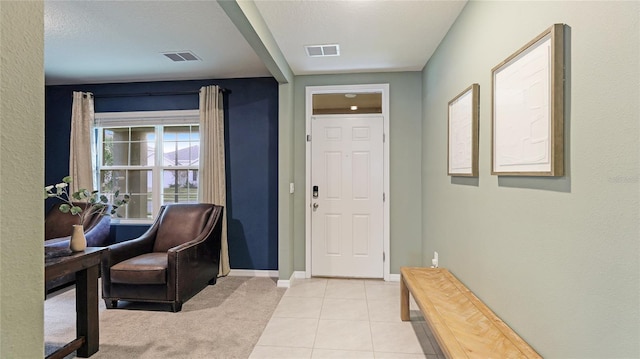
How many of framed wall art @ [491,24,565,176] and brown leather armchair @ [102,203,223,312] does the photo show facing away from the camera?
0

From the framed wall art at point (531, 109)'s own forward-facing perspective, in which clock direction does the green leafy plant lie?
The green leafy plant is roughly at 1 o'clock from the framed wall art.

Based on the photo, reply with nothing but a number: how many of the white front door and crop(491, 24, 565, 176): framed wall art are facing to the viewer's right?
0

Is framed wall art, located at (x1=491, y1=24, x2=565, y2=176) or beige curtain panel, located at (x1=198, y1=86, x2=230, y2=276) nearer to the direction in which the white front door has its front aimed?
the framed wall art

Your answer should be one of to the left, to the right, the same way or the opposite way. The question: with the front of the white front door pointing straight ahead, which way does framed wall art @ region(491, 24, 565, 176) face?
to the right

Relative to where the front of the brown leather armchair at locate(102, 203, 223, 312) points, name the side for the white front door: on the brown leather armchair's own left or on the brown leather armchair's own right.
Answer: on the brown leather armchair's own left

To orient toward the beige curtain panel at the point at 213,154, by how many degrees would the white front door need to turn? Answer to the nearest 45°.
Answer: approximately 90° to its right

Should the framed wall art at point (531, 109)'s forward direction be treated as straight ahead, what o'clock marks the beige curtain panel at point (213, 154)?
The beige curtain panel is roughly at 2 o'clock from the framed wall art.

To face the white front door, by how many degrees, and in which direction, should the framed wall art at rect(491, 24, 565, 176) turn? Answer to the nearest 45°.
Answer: approximately 90° to its right

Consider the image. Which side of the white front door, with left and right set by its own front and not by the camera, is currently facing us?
front

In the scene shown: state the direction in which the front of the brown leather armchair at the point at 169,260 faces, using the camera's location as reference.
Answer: facing the viewer and to the left of the viewer

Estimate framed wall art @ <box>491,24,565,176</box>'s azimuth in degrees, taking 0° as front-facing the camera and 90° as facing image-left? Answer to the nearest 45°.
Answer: approximately 45°

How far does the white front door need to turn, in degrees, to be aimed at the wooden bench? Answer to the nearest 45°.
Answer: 0° — it already faces it
